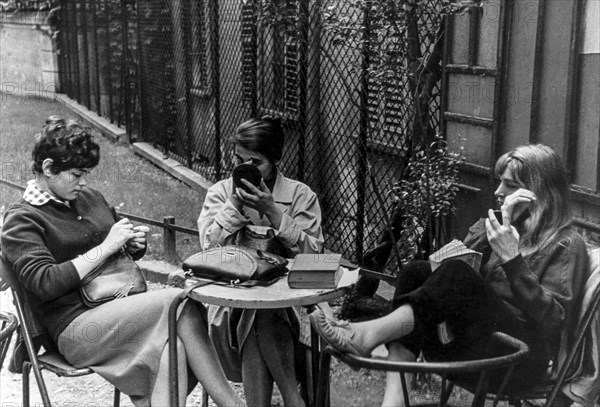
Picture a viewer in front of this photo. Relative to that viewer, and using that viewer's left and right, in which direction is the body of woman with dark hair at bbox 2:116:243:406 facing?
facing the viewer and to the right of the viewer

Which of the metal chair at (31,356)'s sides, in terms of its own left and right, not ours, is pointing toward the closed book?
front

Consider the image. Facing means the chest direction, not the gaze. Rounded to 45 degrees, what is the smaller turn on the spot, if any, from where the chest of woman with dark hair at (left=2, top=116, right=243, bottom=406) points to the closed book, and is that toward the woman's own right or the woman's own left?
approximately 45° to the woman's own left

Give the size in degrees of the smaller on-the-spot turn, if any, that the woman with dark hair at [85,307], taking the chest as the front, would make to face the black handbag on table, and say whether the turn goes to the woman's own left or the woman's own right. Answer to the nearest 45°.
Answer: approximately 45° to the woman's own left

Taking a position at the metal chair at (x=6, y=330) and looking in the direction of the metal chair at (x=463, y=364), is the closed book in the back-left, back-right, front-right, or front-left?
front-left

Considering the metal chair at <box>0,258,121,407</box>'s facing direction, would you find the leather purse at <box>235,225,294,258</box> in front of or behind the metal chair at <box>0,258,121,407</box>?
in front

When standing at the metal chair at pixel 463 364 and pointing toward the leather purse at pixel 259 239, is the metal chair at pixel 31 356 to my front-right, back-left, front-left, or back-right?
front-left

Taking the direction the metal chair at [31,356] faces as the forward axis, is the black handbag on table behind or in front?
in front

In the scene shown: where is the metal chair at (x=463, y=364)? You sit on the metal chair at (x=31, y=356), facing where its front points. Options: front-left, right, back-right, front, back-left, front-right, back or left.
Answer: front-right

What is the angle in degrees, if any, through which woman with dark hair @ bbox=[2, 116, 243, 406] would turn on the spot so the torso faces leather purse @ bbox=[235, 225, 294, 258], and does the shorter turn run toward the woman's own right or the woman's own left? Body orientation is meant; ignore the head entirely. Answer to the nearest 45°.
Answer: approximately 90° to the woman's own left

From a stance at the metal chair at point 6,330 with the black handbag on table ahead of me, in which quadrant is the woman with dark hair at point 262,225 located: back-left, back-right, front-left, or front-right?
front-left

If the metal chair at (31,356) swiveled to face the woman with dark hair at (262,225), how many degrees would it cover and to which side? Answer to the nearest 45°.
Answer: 0° — it already faces them

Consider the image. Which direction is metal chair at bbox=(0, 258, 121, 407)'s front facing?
to the viewer's right
